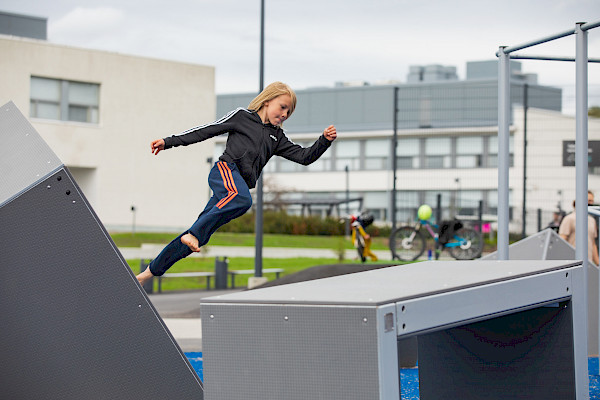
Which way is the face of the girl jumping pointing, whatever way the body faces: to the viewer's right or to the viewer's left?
to the viewer's right

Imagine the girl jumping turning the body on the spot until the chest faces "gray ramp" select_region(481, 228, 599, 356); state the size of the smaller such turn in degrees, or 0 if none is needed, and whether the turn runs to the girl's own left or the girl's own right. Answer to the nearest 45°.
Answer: approximately 90° to the girl's own left

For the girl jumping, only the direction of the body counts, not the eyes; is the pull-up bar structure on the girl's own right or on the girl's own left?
on the girl's own left

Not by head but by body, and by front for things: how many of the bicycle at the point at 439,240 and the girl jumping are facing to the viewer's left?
1

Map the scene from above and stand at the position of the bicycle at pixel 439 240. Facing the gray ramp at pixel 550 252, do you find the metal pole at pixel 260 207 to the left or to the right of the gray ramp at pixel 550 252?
right

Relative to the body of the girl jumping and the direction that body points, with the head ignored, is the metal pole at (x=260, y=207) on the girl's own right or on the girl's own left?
on the girl's own left
